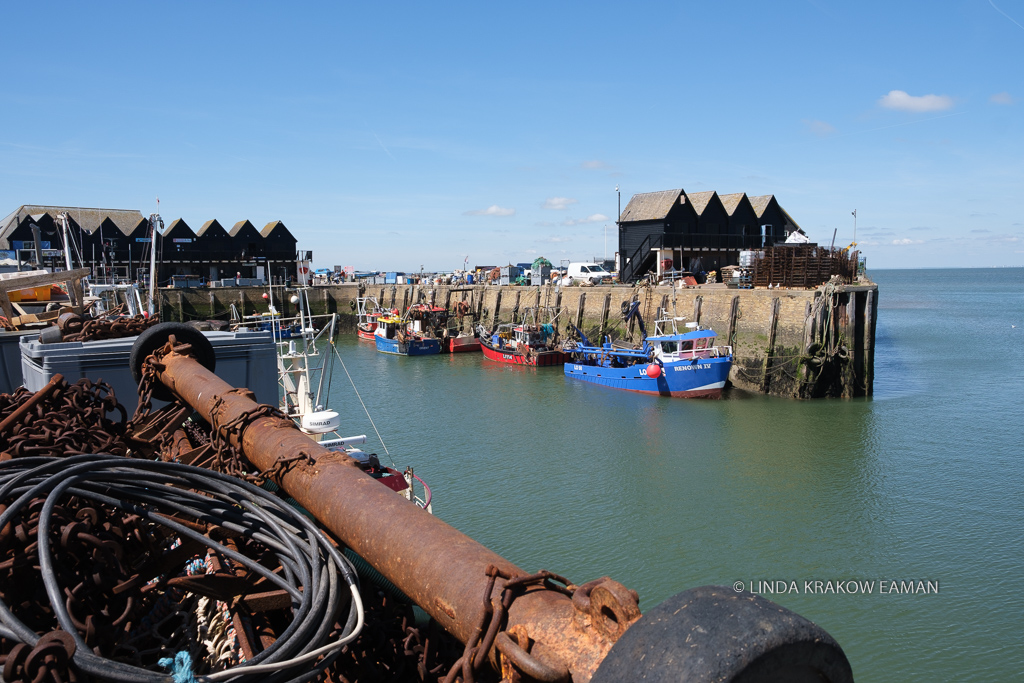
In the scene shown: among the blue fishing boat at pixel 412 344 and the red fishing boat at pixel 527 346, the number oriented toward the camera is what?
0

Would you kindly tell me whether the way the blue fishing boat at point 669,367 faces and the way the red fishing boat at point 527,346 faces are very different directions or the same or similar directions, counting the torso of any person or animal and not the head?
very different directions

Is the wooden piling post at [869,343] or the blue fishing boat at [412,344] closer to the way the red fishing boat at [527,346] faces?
the blue fishing boat

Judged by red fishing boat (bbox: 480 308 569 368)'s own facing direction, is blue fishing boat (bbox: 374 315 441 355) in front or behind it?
in front

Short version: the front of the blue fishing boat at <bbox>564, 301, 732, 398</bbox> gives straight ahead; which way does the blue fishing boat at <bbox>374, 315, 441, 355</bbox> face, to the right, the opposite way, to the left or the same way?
the opposite way

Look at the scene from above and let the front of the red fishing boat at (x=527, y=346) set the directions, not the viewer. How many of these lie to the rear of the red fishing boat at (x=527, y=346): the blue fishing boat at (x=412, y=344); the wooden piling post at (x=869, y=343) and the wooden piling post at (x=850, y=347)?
2

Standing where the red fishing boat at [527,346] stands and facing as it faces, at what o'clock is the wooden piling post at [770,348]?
The wooden piling post is roughly at 6 o'clock from the red fishing boat.

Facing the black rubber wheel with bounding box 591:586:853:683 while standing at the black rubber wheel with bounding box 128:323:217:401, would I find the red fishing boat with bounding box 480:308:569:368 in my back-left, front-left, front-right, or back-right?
back-left

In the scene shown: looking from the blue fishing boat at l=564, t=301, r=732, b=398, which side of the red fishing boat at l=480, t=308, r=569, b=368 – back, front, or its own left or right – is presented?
back

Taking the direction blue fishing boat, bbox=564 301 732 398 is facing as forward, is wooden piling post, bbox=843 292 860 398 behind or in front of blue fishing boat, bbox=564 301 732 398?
in front

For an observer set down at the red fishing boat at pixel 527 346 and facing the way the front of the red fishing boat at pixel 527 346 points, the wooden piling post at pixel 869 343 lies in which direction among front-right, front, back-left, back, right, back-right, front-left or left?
back

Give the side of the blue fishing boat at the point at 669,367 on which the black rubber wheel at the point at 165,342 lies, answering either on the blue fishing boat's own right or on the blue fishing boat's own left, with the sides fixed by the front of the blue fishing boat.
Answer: on the blue fishing boat's own right

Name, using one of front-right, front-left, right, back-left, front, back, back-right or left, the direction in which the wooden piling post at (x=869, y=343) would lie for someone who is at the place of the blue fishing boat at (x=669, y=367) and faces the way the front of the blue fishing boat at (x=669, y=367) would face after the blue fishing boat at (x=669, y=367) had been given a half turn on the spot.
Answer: back-right

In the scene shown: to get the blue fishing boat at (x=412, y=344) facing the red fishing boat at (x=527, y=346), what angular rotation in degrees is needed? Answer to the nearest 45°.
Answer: approximately 180°

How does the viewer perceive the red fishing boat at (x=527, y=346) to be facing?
facing away from the viewer and to the left of the viewer

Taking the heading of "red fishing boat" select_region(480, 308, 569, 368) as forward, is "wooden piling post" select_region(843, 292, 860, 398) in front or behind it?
behind

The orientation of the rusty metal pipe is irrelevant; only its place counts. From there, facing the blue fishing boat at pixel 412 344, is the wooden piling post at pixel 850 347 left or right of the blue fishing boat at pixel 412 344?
right

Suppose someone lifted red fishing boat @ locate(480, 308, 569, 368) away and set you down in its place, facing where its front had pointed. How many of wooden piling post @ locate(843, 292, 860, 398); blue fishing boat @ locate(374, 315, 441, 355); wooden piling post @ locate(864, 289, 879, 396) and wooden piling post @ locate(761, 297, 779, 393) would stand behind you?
3

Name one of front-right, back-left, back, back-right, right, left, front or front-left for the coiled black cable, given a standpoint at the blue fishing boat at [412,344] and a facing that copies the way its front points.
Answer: back-left
